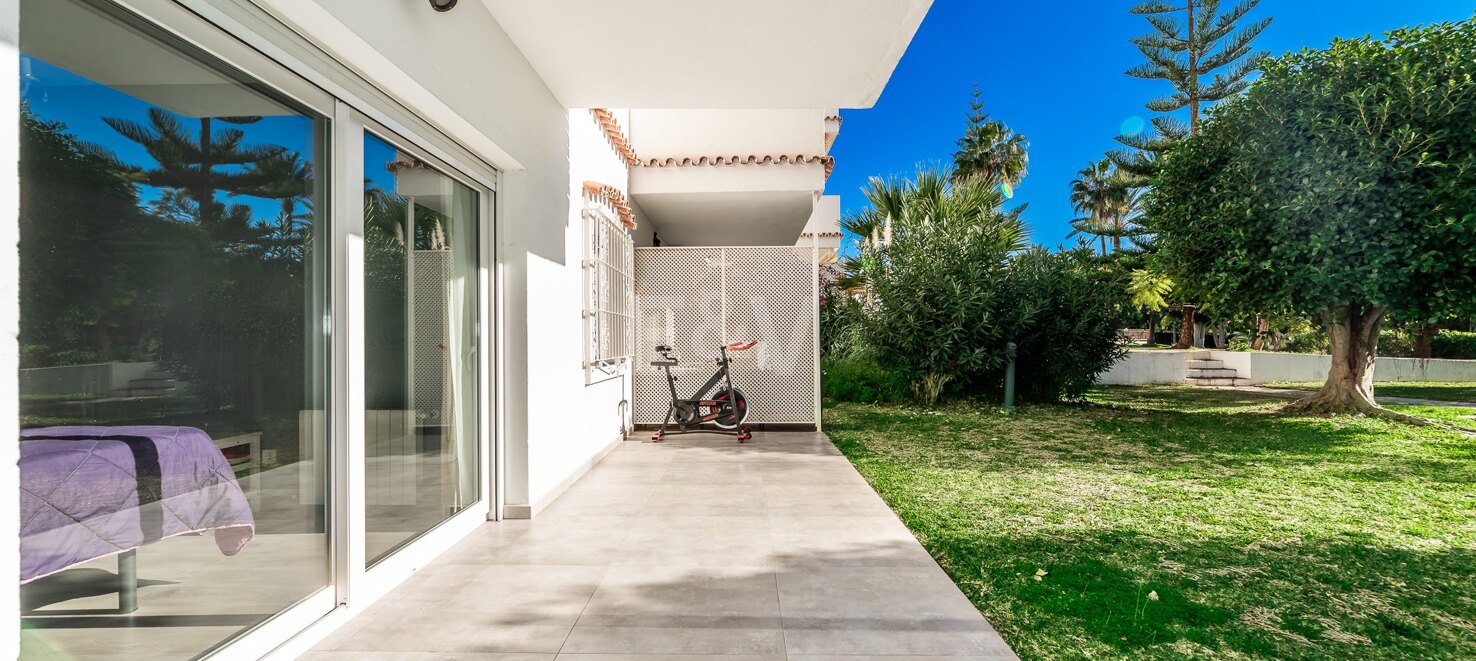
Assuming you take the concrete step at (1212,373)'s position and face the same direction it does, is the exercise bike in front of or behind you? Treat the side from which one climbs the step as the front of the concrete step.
in front

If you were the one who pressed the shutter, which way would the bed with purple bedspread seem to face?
facing away from the viewer and to the right of the viewer

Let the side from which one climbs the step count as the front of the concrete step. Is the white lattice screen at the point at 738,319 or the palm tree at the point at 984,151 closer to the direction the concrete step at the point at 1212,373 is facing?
the white lattice screen

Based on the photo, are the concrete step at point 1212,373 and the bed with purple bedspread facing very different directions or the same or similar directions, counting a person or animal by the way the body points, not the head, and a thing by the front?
very different directions

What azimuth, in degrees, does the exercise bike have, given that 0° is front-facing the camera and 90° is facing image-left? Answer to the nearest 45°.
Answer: approximately 270°

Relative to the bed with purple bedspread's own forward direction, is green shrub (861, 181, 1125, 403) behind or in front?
in front

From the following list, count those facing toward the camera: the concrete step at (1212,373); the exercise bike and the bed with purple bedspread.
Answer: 1

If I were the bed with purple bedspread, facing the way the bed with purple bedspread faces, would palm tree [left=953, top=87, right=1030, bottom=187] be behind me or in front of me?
in front
